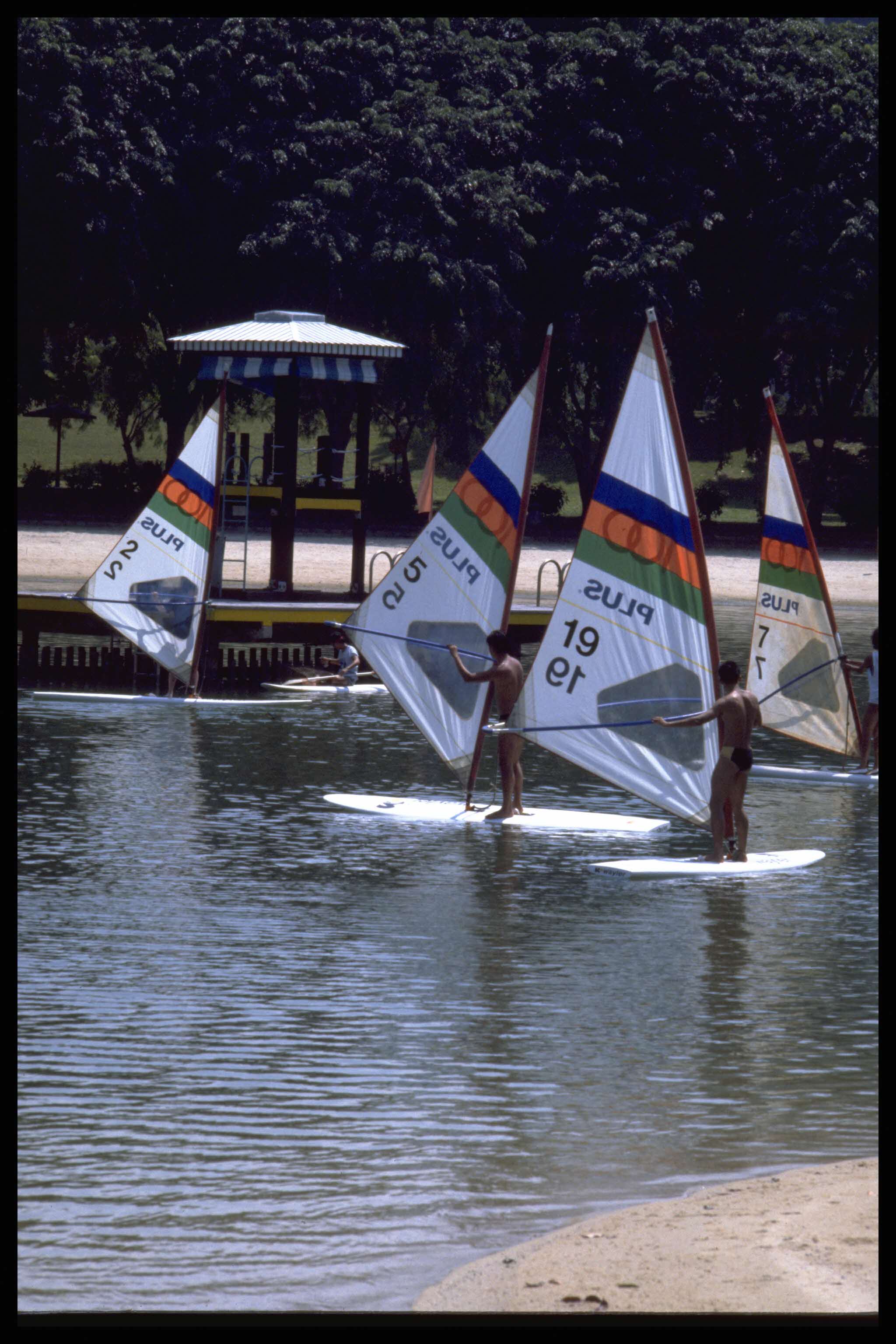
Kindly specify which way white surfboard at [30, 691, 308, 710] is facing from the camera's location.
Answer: facing to the right of the viewer

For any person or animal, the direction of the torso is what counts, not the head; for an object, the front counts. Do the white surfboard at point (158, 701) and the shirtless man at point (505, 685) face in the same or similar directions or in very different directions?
very different directions

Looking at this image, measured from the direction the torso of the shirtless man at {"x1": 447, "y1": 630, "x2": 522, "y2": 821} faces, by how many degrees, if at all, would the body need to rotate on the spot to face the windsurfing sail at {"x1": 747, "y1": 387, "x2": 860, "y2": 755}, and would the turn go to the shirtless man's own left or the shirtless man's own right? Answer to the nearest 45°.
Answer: approximately 135° to the shirtless man's own right

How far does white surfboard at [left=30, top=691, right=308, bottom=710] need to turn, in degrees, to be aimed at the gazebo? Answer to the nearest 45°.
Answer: approximately 90° to its left

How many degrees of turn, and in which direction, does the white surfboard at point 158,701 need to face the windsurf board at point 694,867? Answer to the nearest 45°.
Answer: approximately 90° to its right

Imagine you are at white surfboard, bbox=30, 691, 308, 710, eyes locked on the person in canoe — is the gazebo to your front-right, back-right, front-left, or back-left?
front-left

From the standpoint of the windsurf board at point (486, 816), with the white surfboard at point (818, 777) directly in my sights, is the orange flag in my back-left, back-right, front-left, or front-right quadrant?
front-left

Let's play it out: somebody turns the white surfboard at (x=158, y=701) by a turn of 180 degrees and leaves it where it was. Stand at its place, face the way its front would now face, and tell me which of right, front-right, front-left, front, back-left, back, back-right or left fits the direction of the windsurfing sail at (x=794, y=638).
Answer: back-left
